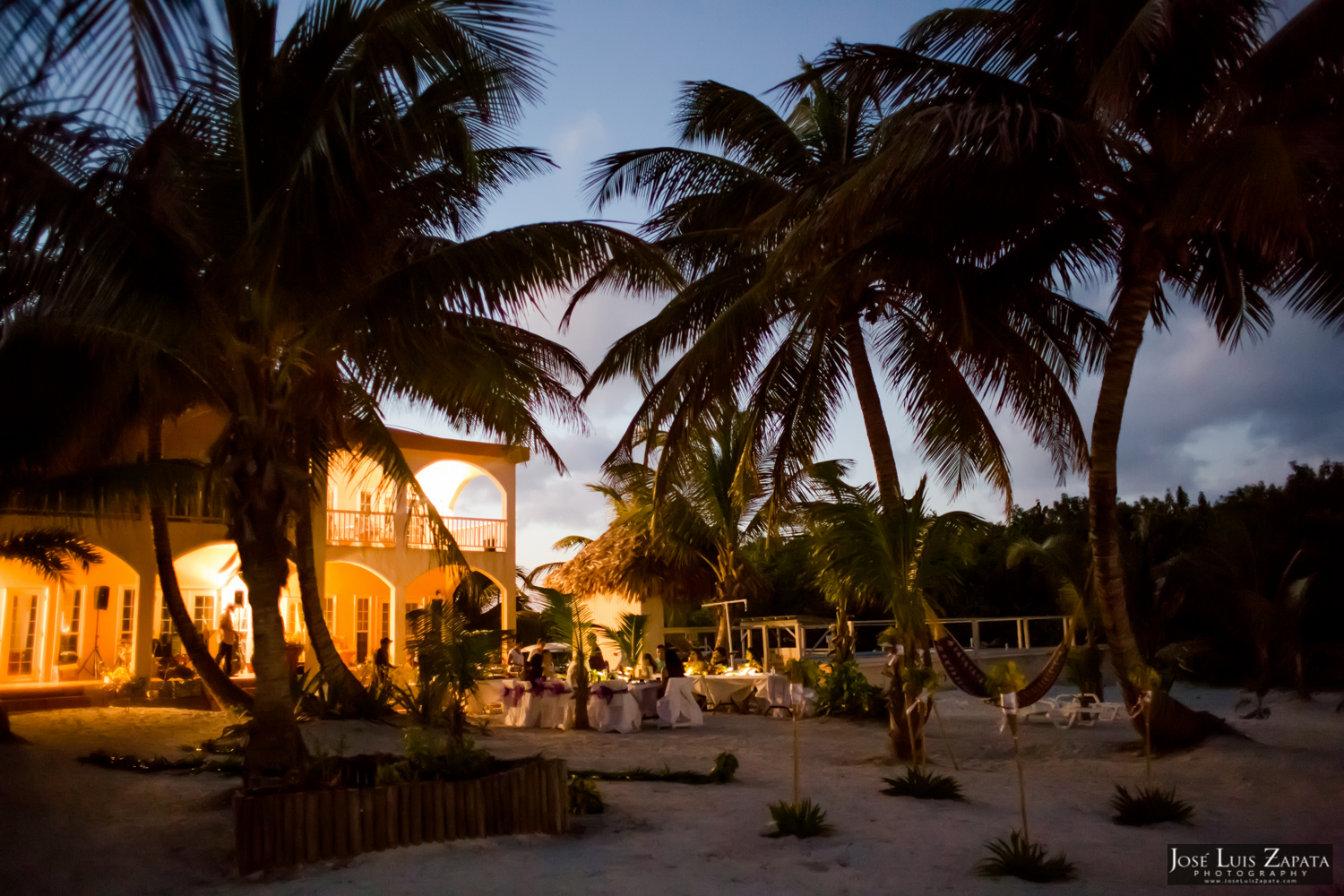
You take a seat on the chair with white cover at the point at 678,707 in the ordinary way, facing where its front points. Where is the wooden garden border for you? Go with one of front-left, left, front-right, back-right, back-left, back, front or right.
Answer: back

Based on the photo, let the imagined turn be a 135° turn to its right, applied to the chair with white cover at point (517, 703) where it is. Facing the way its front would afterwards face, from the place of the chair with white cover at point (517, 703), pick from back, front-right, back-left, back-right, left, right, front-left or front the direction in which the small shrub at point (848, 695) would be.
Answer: front-left

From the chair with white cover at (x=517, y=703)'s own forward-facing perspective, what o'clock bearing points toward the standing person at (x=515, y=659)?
The standing person is roughly at 12 o'clock from the chair with white cover.

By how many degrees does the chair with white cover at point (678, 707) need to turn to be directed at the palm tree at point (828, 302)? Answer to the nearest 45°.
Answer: approximately 135° to its right

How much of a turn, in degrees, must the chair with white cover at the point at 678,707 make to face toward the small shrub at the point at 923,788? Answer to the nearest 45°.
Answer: approximately 180°

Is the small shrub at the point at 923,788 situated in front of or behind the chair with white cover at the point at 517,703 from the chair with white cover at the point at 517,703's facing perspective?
behind

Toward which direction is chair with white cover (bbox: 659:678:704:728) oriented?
away from the camera

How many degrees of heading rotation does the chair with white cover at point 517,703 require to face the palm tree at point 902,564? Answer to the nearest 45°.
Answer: approximately 135° to its right

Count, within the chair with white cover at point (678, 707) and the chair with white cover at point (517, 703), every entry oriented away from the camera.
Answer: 2

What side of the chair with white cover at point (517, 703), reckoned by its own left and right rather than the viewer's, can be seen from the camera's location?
back
